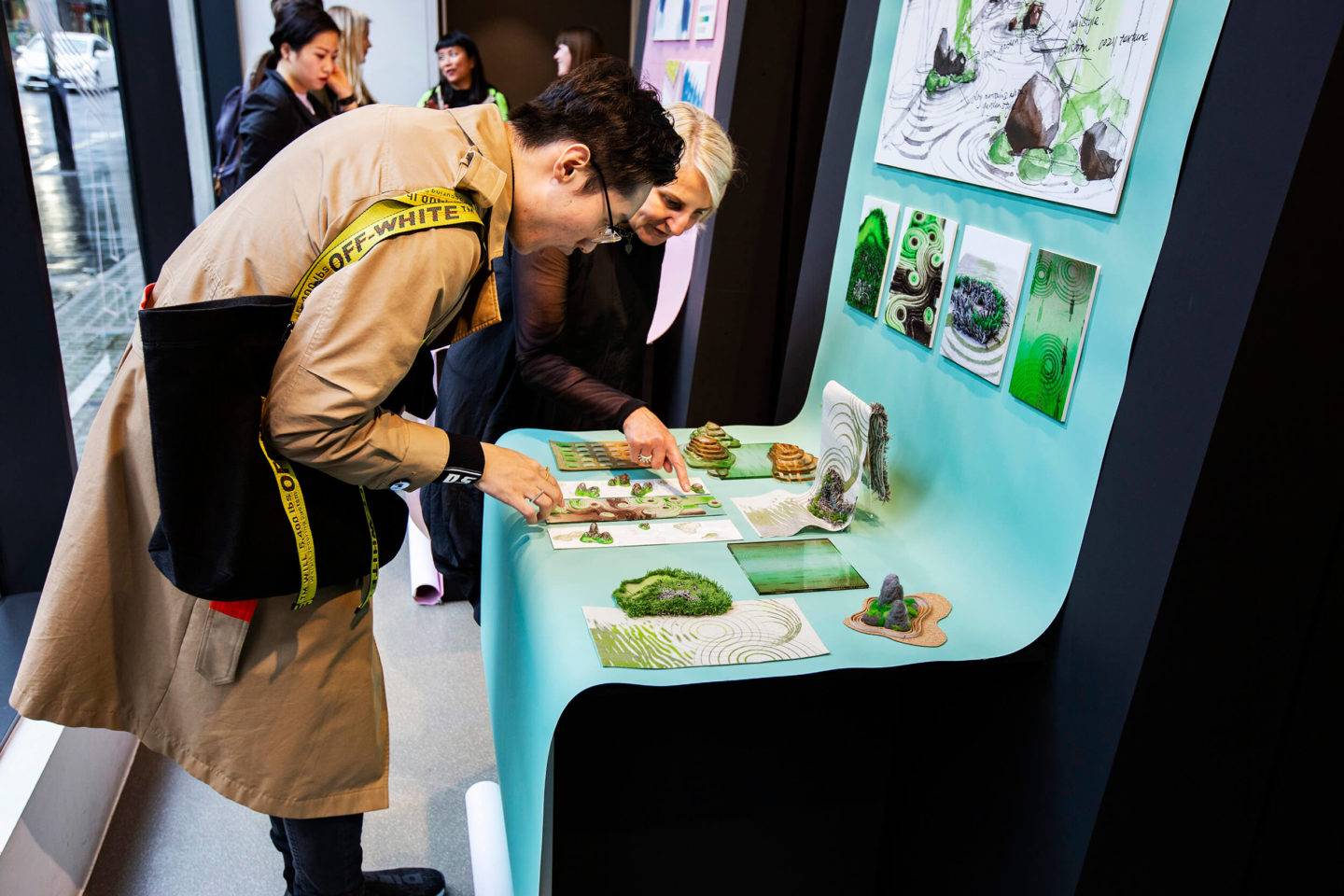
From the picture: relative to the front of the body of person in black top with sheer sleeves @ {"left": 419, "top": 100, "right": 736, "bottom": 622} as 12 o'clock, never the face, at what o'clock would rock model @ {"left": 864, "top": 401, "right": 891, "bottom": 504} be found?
The rock model is roughly at 12 o'clock from the person in black top with sheer sleeves.

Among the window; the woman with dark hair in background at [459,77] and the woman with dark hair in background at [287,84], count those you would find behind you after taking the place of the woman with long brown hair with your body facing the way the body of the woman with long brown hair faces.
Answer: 0

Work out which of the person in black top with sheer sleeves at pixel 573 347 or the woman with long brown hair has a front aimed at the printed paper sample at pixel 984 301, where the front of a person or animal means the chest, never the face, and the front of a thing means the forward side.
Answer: the person in black top with sheer sleeves

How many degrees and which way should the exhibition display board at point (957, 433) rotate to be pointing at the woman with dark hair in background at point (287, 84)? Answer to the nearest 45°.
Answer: approximately 90° to its right

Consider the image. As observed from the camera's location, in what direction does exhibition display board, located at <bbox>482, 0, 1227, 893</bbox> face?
facing the viewer and to the left of the viewer

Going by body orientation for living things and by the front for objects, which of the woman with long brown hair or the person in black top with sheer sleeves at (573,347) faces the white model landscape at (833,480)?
the person in black top with sheer sleeves

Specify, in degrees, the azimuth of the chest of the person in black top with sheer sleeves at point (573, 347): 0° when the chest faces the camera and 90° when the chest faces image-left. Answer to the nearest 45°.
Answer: approximately 315°

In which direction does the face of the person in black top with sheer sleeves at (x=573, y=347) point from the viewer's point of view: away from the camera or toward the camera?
toward the camera

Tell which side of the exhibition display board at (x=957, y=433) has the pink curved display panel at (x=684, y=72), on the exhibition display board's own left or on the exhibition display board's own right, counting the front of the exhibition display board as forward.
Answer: on the exhibition display board's own right

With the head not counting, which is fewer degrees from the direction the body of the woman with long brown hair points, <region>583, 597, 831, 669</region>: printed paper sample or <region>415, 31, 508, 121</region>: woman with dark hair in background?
the woman with dark hair in background

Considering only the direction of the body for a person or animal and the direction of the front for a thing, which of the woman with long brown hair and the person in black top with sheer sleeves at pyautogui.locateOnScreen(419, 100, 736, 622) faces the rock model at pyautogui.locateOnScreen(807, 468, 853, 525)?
the person in black top with sheer sleeves

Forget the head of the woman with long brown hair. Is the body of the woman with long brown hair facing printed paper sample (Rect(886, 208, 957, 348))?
no

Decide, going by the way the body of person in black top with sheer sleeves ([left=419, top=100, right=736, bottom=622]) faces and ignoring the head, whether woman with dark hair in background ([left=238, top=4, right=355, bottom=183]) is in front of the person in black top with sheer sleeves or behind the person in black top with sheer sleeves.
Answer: behind
